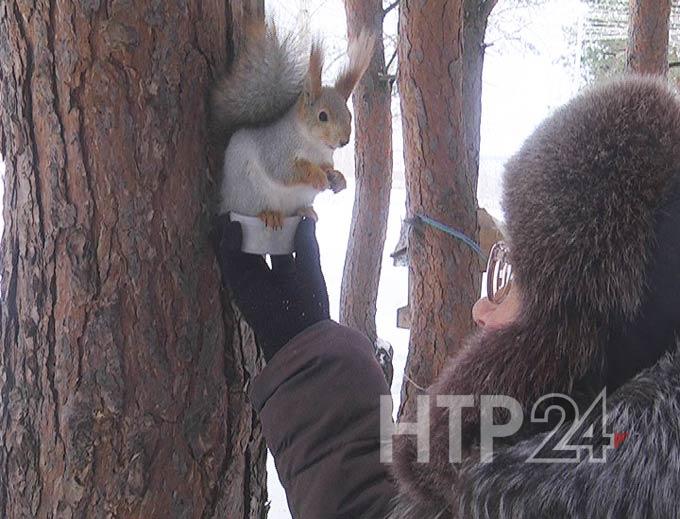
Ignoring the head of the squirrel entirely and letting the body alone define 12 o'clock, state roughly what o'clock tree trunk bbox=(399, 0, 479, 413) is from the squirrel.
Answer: The tree trunk is roughly at 8 o'clock from the squirrel.

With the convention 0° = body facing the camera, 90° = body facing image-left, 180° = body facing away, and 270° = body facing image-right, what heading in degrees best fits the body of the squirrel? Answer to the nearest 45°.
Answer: approximately 315°

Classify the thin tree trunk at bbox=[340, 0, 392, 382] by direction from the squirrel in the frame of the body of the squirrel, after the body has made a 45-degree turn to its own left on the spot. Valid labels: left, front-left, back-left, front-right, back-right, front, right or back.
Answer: left

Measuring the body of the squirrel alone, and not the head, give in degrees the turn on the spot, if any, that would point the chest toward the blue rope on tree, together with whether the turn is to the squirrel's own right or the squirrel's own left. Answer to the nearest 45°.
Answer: approximately 135° to the squirrel's own left

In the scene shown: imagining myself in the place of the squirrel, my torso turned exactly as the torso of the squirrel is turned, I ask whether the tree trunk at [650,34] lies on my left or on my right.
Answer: on my left
